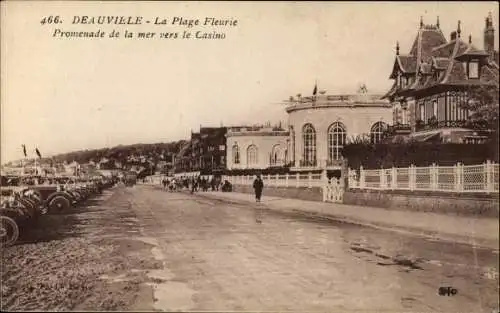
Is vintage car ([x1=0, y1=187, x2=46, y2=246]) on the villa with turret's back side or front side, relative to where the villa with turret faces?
on the front side

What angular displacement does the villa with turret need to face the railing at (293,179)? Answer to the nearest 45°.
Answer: approximately 90° to its right

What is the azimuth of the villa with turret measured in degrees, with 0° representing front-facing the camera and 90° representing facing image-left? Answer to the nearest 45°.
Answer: approximately 45°
